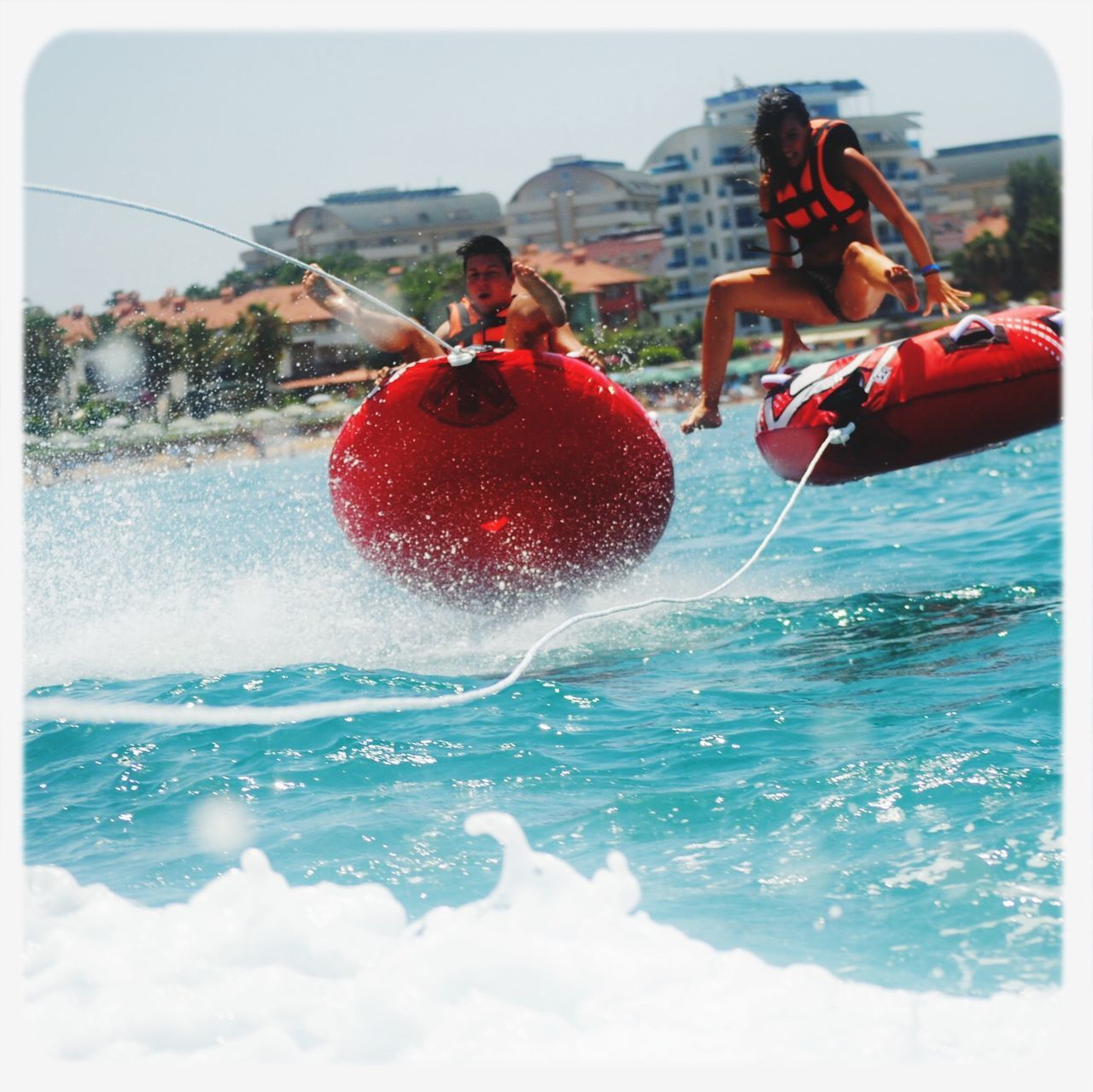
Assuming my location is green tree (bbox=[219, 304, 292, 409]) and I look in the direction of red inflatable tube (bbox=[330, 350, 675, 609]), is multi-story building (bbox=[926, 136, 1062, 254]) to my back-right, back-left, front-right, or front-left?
back-left

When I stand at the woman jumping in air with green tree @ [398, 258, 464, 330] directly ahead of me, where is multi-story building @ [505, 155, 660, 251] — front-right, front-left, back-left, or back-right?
front-right

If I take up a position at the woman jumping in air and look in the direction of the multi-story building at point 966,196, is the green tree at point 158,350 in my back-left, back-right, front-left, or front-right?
front-left

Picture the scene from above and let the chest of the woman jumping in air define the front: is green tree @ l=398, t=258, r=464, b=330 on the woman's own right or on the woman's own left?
on the woman's own right

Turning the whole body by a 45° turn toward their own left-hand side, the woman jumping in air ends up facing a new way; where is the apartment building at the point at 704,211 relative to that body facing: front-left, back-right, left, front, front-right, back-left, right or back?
back

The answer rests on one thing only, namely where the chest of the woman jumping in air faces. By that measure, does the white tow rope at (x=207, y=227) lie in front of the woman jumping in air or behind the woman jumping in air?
in front

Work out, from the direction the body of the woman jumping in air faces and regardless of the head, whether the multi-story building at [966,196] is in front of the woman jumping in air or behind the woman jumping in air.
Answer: behind

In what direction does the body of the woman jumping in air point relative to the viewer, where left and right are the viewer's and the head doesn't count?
facing the viewer and to the left of the viewer

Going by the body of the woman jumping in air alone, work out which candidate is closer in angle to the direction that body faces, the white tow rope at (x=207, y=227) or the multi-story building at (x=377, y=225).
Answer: the white tow rope

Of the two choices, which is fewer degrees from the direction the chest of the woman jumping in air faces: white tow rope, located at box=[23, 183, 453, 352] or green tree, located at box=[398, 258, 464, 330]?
the white tow rope
